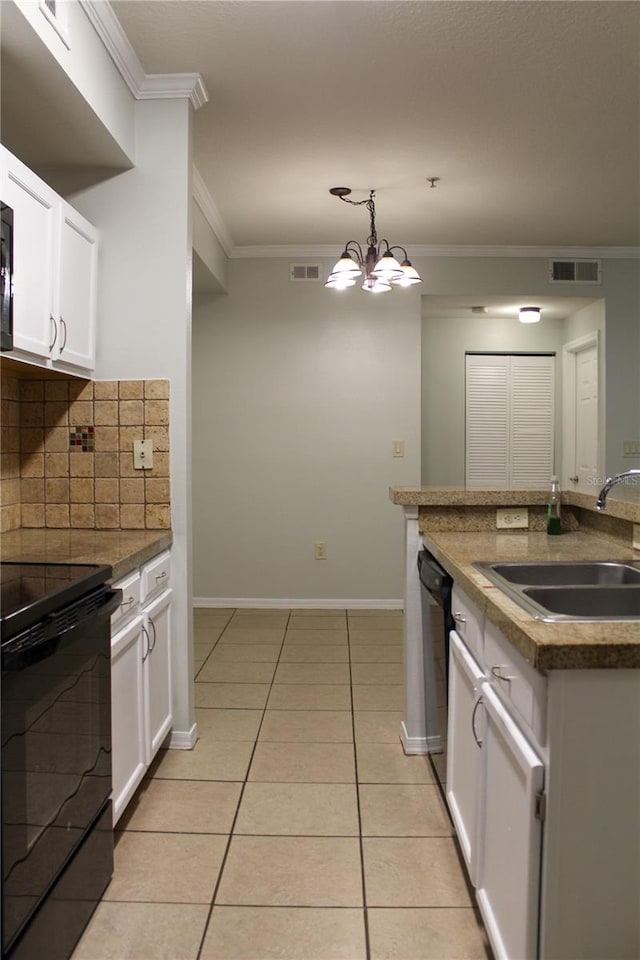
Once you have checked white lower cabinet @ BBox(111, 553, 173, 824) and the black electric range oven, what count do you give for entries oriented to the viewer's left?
0

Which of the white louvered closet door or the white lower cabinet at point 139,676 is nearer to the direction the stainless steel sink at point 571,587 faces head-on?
the white lower cabinet

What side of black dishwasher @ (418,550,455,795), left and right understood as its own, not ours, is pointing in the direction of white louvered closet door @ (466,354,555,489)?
right

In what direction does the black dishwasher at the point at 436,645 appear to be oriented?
to the viewer's left

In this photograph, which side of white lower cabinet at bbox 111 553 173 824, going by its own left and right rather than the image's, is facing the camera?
right

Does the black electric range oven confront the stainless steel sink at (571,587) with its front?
yes

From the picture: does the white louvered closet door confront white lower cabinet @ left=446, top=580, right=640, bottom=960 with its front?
yes

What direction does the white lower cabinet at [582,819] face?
to the viewer's left

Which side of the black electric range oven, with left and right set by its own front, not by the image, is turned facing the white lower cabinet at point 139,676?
left

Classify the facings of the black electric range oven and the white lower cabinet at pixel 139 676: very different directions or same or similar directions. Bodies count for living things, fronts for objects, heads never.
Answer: same or similar directions

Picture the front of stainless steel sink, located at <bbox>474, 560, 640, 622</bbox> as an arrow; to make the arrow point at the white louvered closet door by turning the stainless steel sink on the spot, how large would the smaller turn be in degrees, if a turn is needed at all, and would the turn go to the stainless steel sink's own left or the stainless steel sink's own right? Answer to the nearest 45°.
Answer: approximately 90° to the stainless steel sink's own right

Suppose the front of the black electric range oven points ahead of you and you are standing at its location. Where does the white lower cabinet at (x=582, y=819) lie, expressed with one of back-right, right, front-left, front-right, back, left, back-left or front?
front-right

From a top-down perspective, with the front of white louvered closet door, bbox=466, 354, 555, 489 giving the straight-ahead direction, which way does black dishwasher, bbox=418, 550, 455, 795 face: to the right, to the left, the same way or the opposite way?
to the right

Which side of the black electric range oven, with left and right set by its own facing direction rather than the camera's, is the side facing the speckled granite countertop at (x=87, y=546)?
left

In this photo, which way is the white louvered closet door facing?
toward the camera

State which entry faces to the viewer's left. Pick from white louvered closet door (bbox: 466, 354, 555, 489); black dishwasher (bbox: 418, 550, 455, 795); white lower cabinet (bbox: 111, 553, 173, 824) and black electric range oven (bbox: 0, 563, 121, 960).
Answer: the black dishwasher

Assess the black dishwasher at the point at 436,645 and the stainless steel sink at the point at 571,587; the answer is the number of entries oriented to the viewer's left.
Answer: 2

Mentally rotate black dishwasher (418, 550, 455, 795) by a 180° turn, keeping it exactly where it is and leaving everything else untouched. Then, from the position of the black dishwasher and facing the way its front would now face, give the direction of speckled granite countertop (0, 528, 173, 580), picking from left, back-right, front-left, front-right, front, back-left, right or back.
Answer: back

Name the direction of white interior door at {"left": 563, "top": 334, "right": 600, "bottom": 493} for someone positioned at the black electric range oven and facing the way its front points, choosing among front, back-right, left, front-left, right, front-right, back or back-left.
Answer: front-left
